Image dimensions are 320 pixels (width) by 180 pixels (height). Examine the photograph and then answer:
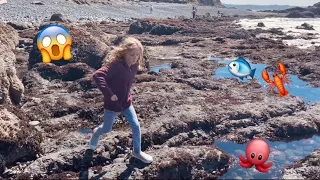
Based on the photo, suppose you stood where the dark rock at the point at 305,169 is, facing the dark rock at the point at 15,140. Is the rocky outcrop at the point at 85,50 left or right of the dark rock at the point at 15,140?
right

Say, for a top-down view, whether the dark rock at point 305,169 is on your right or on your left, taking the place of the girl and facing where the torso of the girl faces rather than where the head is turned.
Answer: on your left

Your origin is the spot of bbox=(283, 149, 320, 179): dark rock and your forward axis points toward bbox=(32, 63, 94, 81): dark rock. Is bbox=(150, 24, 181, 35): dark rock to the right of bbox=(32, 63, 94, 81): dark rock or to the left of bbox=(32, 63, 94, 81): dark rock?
right
